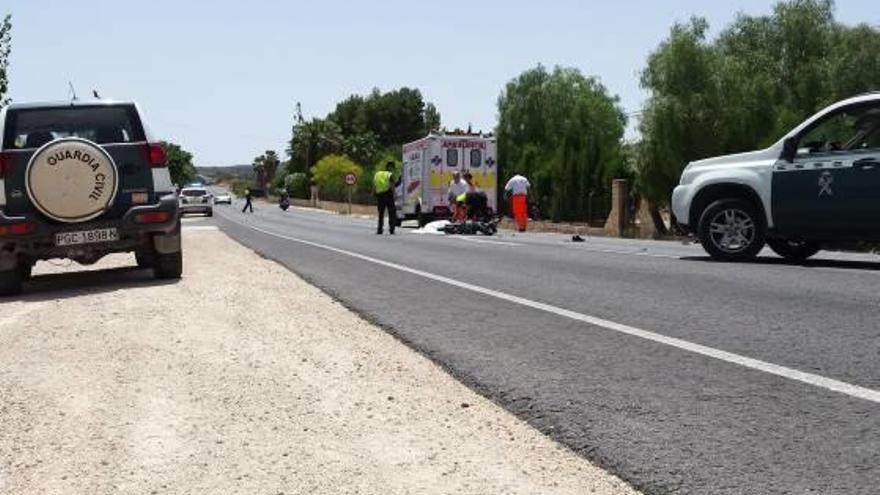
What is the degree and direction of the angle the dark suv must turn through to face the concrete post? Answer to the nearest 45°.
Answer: approximately 45° to its right

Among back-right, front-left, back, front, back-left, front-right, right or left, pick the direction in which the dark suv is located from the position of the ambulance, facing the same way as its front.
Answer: back-left

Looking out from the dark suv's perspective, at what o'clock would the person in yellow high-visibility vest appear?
The person in yellow high-visibility vest is roughly at 1 o'clock from the dark suv.

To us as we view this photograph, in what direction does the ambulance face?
facing away from the viewer and to the left of the viewer

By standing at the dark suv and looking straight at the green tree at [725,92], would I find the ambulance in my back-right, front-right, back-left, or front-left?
front-left

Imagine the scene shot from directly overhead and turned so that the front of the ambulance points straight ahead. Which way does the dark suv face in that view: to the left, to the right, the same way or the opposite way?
the same way

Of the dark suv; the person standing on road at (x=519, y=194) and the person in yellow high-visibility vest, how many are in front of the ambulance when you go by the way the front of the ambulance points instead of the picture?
0

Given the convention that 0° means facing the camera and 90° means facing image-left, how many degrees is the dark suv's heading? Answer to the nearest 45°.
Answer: approximately 180°

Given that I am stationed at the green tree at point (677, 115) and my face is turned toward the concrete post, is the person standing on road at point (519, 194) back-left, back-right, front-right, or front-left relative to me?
front-right

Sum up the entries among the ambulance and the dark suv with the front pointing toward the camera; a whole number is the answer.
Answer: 0

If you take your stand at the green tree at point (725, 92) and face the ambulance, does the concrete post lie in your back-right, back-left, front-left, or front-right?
front-left

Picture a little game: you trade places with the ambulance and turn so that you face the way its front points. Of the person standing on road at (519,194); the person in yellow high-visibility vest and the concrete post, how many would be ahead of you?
0

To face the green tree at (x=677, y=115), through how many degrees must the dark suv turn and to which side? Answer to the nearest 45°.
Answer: approximately 45° to its right
